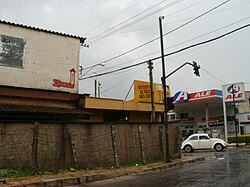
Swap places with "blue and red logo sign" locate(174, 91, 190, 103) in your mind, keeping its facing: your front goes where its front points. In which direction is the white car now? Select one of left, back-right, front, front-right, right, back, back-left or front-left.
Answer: front

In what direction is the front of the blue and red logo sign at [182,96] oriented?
toward the camera

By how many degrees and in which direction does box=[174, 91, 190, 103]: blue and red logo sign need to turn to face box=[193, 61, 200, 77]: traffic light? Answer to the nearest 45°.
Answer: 0° — it already faces it

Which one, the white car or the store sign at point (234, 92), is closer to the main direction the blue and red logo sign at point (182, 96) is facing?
the white car

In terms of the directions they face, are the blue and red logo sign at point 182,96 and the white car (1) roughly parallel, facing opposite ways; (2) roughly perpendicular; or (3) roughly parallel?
roughly perpendicular

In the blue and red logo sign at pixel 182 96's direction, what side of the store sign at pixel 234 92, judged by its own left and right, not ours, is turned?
right

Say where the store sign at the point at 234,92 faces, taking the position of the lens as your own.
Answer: facing the viewer

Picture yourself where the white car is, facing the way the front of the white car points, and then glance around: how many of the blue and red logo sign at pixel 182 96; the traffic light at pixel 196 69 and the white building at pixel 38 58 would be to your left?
1

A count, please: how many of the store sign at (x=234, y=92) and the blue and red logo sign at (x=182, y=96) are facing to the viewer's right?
0
